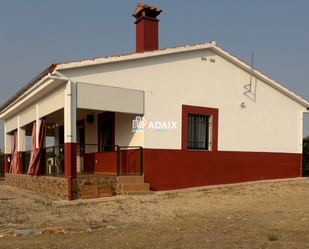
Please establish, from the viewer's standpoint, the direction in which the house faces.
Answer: facing the viewer and to the left of the viewer

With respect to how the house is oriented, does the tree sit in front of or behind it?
behind
